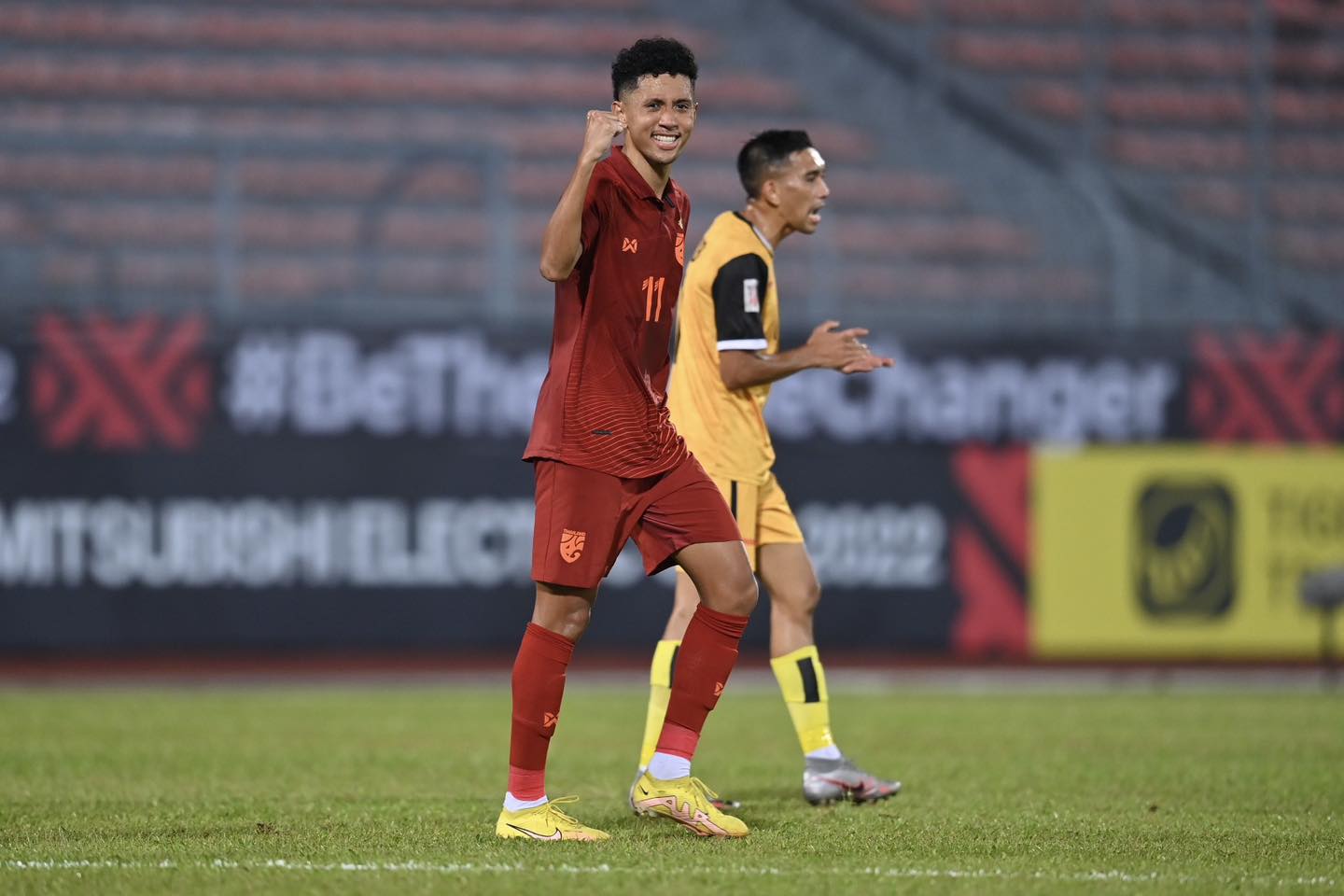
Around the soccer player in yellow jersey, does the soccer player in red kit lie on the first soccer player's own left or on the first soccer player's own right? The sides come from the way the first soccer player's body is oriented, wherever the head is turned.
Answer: on the first soccer player's own right

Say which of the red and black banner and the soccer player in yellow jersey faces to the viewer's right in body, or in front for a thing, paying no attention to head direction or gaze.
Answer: the soccer player in yellow jersey

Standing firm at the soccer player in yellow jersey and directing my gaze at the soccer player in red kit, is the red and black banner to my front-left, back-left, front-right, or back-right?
back-right

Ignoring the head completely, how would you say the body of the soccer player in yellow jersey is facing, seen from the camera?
to the viewer's right

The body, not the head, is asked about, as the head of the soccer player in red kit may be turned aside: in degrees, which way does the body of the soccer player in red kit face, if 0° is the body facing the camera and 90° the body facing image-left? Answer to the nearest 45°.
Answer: approximately 315°

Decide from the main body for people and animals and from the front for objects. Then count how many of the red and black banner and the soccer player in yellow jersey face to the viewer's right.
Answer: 1

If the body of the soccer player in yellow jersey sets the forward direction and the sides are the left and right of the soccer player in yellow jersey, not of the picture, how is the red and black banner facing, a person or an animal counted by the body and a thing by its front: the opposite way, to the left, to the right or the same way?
to the right

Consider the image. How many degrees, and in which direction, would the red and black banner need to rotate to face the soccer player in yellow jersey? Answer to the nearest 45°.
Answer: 0° — it already faces them

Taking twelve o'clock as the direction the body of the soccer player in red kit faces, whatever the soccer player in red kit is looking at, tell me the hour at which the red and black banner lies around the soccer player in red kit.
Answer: The red and black banner is roughly at 7 o'clock from the soccer player in red kit.

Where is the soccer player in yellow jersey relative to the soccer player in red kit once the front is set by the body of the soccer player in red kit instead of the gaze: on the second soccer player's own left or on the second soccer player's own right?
on the second soccer player's own left

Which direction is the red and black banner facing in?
toward the camera

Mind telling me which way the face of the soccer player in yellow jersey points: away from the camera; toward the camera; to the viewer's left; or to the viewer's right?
to the viewer's right

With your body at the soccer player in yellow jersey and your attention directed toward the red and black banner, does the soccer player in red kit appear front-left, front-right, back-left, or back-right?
back-left

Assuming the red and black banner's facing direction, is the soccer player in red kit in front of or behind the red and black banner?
in front
